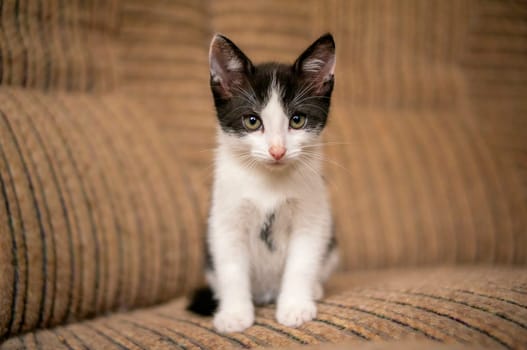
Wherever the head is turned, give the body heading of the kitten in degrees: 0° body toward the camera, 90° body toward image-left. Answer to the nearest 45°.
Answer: approximately 0°
